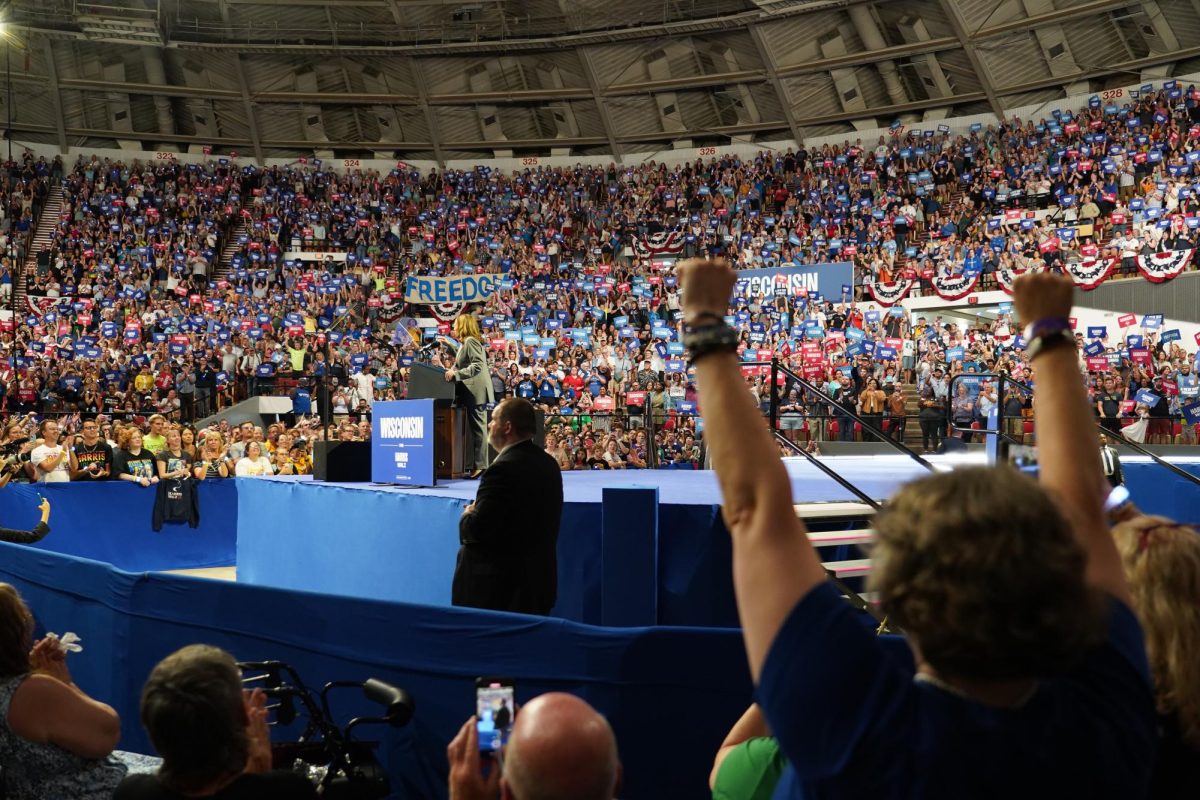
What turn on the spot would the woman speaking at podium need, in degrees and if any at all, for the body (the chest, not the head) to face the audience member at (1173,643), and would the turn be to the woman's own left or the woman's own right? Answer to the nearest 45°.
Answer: approximately 90° to the woman's own left

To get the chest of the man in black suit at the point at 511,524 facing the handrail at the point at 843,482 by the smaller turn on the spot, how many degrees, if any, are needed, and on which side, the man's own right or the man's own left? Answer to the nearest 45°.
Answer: approximately 90° to the man's own right

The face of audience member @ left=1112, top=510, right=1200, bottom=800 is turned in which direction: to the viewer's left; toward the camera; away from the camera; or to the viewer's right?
away from the camera

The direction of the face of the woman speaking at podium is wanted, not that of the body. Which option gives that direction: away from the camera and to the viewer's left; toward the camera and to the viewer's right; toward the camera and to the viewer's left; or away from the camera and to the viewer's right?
away from the camera and to the viewer's left

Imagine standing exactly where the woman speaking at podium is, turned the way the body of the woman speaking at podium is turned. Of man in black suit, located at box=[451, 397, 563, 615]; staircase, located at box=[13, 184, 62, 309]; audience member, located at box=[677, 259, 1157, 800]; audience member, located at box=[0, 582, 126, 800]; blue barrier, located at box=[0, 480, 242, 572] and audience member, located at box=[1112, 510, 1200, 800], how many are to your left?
4

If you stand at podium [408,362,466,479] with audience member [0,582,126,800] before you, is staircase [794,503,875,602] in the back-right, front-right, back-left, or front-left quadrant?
front-left

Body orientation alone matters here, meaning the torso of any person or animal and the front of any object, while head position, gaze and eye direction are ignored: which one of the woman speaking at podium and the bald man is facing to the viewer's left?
the woman speaking at podium

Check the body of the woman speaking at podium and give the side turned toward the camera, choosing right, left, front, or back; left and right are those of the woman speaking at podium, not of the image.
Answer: left

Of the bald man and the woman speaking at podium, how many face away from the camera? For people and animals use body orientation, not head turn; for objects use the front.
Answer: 1

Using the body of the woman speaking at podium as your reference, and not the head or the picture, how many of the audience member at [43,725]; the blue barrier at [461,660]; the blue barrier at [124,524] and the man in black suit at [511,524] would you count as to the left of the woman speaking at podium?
3

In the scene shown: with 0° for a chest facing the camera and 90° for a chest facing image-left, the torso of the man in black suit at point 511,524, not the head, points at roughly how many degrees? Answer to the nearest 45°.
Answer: approximately 135°

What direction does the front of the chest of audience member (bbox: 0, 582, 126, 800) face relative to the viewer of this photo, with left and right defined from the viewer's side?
facing away from the viewer and to the right of the viewer

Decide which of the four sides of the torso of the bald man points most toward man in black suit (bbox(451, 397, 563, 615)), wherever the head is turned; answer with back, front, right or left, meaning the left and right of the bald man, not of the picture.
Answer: front

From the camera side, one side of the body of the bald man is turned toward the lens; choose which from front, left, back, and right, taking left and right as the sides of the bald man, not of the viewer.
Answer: back

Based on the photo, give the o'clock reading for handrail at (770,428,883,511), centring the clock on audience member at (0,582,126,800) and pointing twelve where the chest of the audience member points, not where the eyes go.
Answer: The handrail is roughly at 1 o'clock from the audience member.

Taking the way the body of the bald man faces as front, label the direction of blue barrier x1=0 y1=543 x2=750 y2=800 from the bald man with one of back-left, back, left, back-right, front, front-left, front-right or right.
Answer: front
